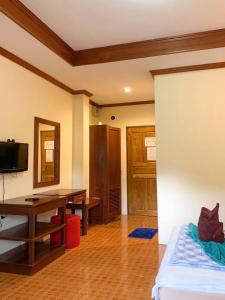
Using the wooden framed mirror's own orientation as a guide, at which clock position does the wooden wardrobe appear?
The wooden wardrobe is roughly at 9 o'clock from the wooden framed mirror.

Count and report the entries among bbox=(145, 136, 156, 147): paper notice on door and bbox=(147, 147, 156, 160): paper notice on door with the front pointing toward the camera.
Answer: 2

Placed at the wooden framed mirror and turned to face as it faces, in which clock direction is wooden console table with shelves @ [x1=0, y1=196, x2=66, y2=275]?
The wooden console table with shelves is roughly at 2 o'clock from the wooden framed mirror.

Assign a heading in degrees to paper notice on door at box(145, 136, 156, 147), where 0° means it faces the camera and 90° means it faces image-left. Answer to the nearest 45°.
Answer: approximately 0°

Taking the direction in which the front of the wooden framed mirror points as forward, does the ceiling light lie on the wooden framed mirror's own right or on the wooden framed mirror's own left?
on the wooden framed mirror's own left

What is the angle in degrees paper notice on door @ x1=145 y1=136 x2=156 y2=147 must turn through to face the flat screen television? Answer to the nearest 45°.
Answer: approximately 45° to its right

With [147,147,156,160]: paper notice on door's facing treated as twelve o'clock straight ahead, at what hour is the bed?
The bed is roughly at 12 o'clock from the paper notice on door.

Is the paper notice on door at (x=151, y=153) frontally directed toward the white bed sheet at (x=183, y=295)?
yes

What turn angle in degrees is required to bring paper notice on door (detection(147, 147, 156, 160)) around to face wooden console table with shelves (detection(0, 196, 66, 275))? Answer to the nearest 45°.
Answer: approximately 45° to its right

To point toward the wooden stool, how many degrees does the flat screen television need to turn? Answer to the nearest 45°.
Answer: approximately 90° to its left

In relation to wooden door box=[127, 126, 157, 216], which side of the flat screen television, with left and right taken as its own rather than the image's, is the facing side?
left

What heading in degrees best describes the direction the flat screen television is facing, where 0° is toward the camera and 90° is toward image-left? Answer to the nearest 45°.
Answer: approximately 315°

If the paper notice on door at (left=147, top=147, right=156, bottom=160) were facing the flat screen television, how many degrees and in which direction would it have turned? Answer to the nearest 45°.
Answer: approximately 45° to its right
